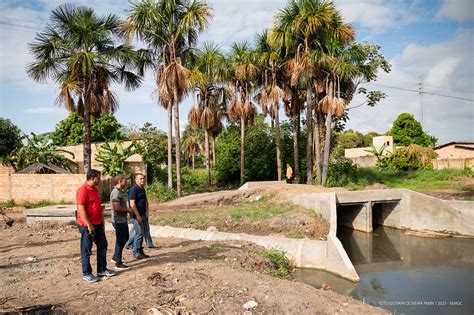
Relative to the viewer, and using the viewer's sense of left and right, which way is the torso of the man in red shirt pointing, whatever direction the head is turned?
facing the viewer and to the right of the viewer

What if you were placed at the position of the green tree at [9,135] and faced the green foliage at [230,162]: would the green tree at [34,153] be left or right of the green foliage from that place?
right

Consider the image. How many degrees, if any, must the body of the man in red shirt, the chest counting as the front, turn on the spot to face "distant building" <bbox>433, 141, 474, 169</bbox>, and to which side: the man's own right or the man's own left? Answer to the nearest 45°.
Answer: approximately 90° to the man's own left

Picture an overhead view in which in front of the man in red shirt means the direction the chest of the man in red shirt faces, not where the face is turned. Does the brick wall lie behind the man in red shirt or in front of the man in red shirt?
behind

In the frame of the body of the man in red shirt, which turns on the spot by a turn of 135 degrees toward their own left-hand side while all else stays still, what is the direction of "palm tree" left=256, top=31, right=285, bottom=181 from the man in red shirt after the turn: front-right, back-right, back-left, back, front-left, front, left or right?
front-right

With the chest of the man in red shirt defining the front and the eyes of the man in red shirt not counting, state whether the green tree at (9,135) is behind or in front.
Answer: behind

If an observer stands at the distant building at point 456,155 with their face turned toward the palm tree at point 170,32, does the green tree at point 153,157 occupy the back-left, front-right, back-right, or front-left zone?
front-right

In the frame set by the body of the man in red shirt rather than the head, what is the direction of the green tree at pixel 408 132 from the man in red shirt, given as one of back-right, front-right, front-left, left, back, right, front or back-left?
left

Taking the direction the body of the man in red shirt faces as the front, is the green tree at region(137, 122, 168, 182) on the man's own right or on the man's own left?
on the man's own left

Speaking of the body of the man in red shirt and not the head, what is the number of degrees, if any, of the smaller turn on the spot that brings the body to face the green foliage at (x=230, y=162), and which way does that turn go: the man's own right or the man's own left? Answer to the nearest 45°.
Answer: approximately 90° to the man's own left

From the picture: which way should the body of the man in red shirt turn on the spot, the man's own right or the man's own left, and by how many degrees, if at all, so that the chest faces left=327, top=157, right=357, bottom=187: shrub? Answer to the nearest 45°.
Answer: approximately 90° to the man's own left
